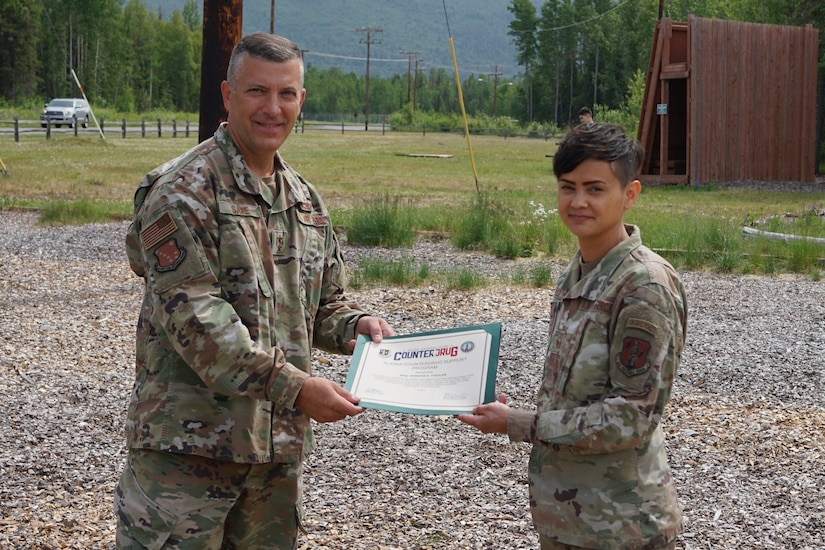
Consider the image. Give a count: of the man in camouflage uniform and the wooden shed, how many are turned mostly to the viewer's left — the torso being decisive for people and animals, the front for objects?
1

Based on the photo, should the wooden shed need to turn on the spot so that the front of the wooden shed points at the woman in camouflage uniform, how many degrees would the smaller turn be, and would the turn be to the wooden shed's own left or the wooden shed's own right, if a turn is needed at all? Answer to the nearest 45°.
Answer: approximately 90° to the wooden shed's own left

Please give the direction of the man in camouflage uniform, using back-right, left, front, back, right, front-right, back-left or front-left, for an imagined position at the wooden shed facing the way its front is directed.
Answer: left

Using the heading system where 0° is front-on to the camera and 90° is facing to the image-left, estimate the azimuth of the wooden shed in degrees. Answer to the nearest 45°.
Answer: approximately 90°

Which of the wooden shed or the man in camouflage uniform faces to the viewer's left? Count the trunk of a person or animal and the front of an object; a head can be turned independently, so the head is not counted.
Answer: the wooden shed

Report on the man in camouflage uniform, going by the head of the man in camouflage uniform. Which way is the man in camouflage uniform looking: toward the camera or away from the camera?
toward the camera

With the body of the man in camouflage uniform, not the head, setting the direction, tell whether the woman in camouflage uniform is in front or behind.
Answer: in front

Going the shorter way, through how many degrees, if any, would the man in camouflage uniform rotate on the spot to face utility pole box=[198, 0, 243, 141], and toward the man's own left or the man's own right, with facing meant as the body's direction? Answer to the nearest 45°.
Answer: approximately 135° to the man's own left

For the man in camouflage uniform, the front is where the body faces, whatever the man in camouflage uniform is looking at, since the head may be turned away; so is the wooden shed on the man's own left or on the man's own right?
on the man's own left

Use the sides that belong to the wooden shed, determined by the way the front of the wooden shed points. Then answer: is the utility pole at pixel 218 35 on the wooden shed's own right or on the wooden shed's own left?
on the wooden shed's own left
